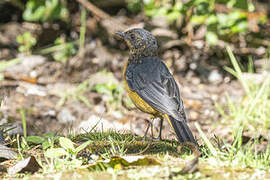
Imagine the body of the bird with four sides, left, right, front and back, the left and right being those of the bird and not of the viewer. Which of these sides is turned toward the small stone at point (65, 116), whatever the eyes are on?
front

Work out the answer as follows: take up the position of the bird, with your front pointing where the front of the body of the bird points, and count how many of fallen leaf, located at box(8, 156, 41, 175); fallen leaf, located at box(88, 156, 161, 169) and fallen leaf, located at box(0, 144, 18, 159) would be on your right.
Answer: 0

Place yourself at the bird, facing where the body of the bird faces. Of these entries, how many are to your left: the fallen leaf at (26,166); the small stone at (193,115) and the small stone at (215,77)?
1

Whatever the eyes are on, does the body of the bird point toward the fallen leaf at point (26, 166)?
no

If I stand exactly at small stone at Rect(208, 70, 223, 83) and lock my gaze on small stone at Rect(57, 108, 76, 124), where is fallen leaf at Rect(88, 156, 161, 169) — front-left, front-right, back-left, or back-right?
front-left

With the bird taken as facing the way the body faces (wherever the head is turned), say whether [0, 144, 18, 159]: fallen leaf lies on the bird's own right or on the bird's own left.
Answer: on the bird's own left

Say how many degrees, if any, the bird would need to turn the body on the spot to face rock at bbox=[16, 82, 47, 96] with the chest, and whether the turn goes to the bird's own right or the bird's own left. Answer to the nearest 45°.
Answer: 0° — it already faces it

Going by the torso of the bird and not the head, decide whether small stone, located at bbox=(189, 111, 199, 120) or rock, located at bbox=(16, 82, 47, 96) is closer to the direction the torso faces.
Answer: the rock

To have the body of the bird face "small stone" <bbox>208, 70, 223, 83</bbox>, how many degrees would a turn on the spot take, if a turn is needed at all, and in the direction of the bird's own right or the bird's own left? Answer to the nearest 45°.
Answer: approximately 45° to the bird's own right

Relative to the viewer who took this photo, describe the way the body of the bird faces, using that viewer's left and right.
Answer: facing away from the viewer and to the left of the viewer

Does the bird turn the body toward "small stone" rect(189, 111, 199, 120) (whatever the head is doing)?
no
